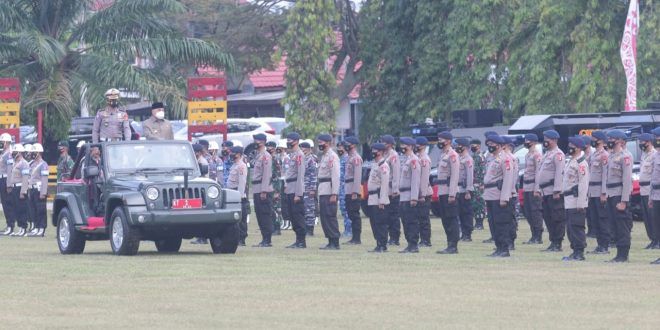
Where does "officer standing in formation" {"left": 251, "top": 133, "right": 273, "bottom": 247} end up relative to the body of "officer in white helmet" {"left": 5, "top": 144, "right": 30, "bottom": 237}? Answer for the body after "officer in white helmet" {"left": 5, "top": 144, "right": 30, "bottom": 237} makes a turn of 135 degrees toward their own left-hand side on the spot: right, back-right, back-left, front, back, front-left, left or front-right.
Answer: front-right

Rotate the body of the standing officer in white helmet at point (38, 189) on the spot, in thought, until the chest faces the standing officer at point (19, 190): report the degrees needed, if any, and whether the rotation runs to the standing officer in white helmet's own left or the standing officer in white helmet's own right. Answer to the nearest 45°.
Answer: approximately 90° to the standing officer in white helmet's own right

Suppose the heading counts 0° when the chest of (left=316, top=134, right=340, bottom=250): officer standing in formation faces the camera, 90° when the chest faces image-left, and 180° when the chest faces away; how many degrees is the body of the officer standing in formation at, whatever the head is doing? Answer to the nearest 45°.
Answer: approximately 45°

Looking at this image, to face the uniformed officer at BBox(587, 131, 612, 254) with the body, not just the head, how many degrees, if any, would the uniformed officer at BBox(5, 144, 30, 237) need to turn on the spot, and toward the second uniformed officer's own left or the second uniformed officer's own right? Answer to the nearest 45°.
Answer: approximately 90° to the second uniformed officer's own left
